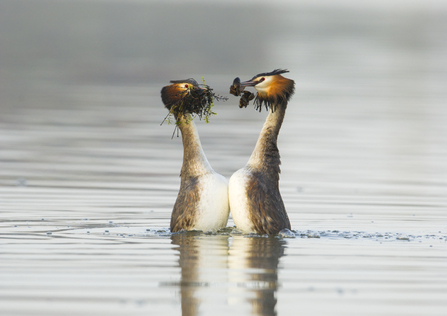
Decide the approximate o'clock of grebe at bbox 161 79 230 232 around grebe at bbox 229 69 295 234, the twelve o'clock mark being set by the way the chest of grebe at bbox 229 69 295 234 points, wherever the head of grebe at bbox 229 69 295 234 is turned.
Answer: grebe at bbox 161 79 230 232 is roughly at 12 o'clock from grebe at bbox 229 69 295 234.

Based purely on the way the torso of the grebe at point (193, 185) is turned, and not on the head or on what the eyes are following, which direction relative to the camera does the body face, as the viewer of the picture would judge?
to the viewer's right

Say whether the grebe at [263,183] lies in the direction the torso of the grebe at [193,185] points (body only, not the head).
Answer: yes

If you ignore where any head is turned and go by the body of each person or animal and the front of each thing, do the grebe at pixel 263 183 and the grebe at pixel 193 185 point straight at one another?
yes

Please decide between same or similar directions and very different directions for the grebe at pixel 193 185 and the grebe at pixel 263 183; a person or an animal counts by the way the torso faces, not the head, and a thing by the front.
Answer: very different directions

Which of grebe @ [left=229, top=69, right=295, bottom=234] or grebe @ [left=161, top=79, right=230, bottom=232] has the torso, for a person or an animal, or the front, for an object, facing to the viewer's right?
grebe @ [left=161, top=79, right=230, bottom=232]

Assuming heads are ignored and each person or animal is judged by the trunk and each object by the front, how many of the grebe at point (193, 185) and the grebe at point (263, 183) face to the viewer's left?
1

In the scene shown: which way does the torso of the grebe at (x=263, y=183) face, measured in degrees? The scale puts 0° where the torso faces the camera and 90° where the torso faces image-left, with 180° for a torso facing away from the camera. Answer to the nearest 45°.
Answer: approximately 90°
